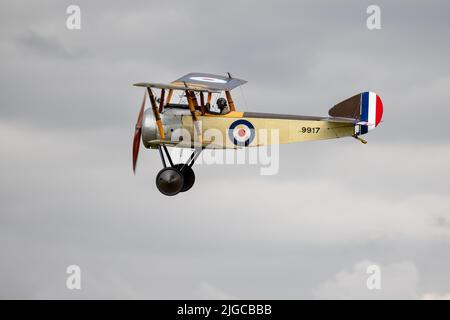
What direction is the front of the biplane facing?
to the viewer's left
